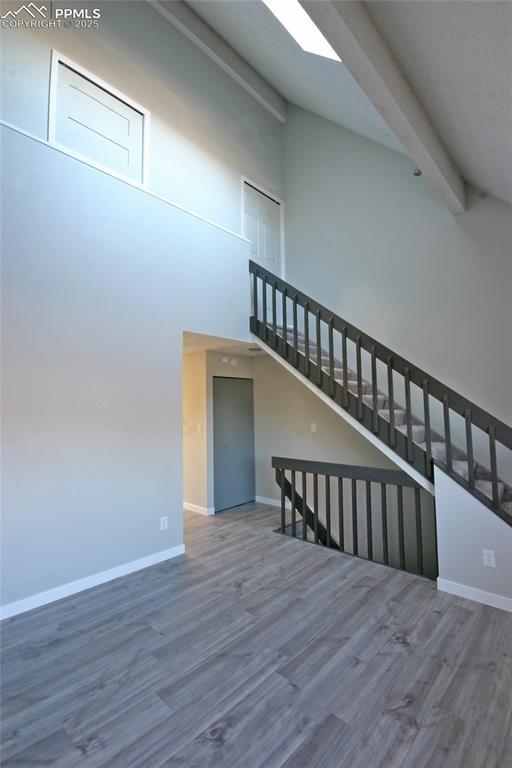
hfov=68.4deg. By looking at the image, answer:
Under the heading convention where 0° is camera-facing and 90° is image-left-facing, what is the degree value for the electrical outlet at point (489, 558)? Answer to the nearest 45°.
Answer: approximately 0°

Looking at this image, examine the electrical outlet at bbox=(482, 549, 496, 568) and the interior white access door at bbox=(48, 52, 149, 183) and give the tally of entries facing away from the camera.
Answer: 0

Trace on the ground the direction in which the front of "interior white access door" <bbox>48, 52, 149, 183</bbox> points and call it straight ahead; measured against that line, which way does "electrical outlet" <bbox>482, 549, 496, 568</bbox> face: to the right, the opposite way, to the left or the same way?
to the right

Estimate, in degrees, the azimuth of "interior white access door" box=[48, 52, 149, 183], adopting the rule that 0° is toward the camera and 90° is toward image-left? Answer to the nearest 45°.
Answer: approximately 315°

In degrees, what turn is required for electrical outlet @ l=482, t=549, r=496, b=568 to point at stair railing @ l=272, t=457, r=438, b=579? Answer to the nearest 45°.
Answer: approximately 135° to its right

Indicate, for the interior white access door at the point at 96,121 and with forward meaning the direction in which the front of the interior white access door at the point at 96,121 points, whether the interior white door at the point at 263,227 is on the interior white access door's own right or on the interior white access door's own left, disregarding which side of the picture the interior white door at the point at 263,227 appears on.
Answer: on the interior white access door's own left

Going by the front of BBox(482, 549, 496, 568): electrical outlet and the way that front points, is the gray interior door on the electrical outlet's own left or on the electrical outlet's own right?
on the electrical outlet's own right
